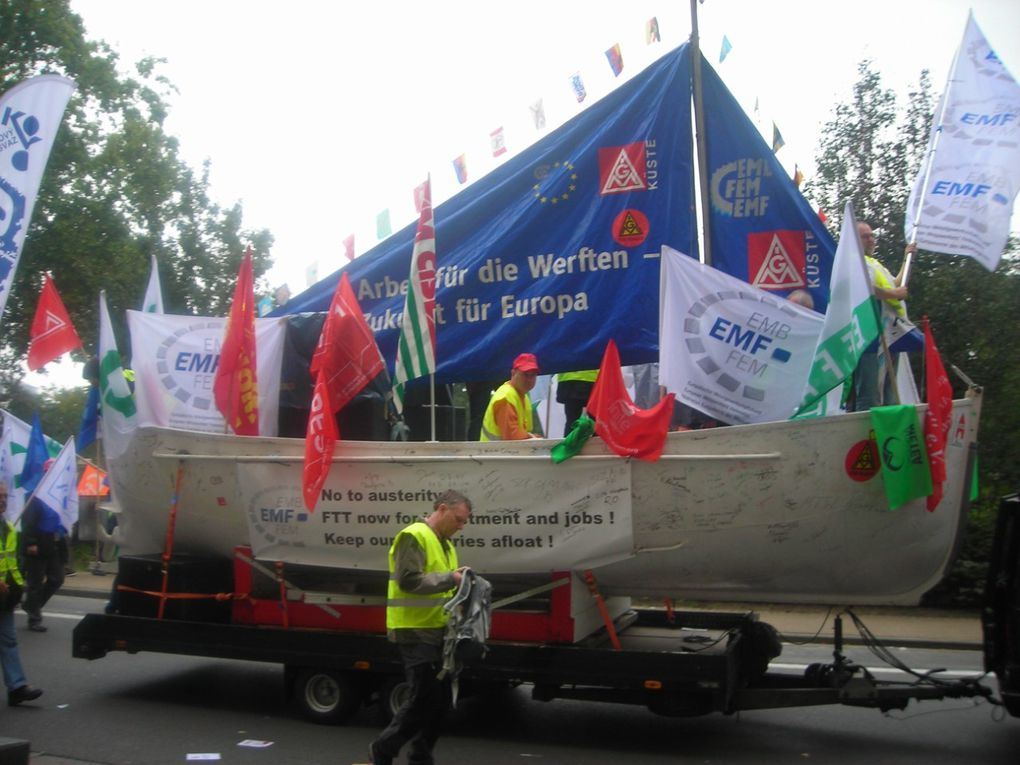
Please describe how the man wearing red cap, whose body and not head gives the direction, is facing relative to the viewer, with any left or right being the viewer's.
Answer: facing the viewer and to the right of the viewer

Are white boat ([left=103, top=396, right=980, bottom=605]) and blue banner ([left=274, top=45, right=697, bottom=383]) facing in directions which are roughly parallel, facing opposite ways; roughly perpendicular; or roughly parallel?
roughly perpendicular

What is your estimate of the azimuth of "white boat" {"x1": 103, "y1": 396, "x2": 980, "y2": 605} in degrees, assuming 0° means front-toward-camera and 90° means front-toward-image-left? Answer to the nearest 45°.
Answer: approximately 270°

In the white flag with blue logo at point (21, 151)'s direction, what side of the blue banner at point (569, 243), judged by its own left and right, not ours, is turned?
right

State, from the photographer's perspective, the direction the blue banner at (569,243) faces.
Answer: facing the viewer

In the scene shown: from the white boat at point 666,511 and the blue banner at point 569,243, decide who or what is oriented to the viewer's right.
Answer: the white boat

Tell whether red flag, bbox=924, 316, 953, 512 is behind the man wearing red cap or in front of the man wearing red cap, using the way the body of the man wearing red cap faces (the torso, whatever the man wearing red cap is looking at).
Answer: in front

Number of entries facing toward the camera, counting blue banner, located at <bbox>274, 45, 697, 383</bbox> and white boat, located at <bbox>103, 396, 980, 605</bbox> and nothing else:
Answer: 1
